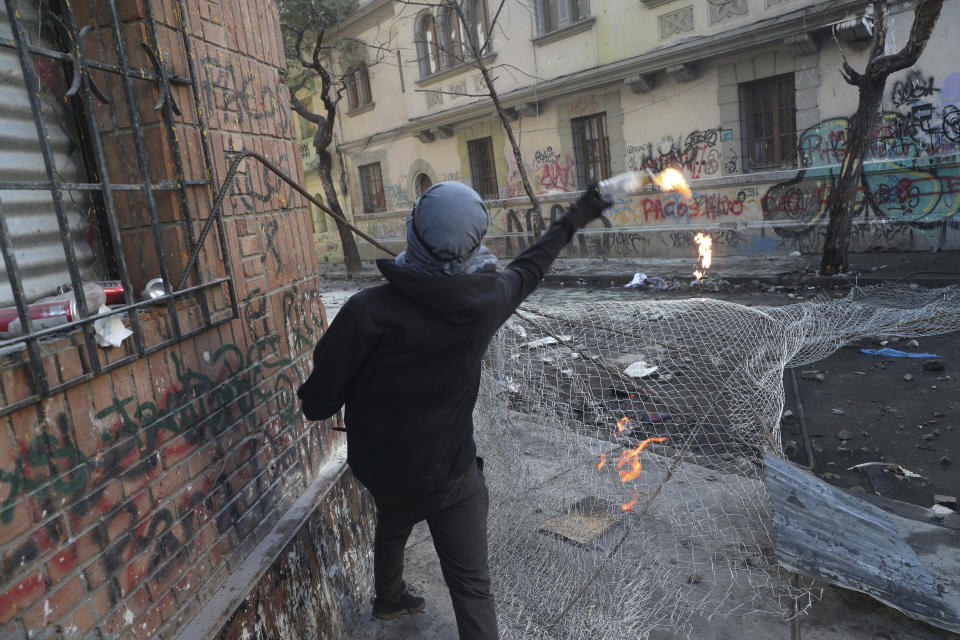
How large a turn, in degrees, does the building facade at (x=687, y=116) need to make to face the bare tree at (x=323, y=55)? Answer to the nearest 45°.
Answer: approximately 45° to its right

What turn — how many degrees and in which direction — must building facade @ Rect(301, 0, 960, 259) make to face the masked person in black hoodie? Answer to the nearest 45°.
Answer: approximately 45° to its left

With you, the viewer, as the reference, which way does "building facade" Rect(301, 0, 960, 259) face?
facing the viewer and to the left of the viewer

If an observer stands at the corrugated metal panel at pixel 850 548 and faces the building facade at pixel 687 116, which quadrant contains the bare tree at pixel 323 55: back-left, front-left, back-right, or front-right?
front-left

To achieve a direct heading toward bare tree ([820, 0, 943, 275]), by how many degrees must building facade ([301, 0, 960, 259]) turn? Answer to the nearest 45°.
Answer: approximately 90° to its left

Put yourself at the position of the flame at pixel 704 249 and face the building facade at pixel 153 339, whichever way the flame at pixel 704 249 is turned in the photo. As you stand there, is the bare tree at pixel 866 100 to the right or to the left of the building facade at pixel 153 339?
left

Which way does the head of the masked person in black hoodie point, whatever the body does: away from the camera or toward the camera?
away from the camera

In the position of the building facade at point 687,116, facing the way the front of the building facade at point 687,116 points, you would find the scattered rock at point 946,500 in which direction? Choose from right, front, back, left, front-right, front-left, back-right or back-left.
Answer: front-left

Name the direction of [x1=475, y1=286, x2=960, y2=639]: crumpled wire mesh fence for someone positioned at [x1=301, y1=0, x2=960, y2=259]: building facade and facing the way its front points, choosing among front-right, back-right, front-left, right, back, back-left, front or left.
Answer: front-left
